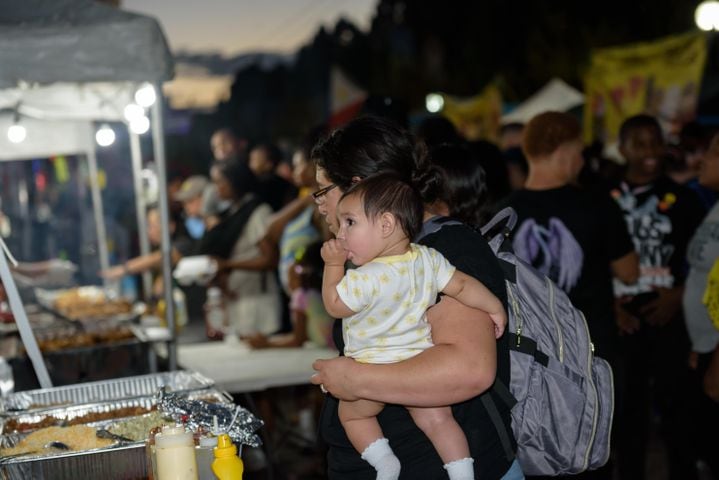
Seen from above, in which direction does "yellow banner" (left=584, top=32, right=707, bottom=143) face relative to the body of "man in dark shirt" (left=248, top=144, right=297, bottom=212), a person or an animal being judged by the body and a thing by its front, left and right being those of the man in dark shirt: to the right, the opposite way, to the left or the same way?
to the left

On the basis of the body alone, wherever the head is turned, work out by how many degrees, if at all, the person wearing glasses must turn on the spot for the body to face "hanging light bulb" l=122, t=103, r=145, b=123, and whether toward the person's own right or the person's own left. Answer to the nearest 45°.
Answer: approximately 45° to the person's own right

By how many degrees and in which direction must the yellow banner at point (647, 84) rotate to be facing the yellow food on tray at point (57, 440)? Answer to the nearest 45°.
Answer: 0° — it already faces it

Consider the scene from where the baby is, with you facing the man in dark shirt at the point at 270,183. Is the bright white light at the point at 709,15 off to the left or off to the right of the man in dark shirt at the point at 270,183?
right

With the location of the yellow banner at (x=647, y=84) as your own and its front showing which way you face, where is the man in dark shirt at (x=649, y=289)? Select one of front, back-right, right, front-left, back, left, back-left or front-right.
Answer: front

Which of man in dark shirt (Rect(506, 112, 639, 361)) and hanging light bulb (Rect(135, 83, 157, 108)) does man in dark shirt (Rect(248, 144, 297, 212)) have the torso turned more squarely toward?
the hanging light bulb

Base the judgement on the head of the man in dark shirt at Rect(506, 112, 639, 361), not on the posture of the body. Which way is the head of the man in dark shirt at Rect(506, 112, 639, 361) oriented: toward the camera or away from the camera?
away from the camera

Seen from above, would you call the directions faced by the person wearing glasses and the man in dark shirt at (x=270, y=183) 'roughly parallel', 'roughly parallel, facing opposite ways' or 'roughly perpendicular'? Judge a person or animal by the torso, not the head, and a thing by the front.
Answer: roughly parallel

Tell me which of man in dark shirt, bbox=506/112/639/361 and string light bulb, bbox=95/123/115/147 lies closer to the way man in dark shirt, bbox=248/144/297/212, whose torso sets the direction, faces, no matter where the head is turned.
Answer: the string light bulb

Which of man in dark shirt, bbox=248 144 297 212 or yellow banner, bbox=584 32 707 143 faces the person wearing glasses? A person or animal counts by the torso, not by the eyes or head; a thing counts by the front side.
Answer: the yellow banner

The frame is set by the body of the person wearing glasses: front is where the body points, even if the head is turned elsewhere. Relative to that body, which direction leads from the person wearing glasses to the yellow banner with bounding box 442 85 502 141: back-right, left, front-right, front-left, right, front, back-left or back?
right

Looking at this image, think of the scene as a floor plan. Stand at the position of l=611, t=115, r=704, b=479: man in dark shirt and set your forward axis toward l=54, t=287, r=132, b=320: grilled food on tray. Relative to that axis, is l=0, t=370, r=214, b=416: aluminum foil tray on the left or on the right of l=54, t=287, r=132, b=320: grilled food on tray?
left

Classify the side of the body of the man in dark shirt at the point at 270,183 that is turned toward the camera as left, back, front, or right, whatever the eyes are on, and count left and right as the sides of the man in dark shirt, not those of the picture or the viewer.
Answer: left

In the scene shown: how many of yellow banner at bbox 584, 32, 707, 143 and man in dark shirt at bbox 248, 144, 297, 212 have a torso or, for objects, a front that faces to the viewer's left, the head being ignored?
1

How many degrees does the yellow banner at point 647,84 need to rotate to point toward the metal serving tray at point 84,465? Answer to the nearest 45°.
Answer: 0° — it already faces it

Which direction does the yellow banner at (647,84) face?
toward the camera

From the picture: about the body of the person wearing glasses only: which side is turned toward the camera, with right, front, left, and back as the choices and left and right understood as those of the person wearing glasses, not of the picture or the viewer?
left
